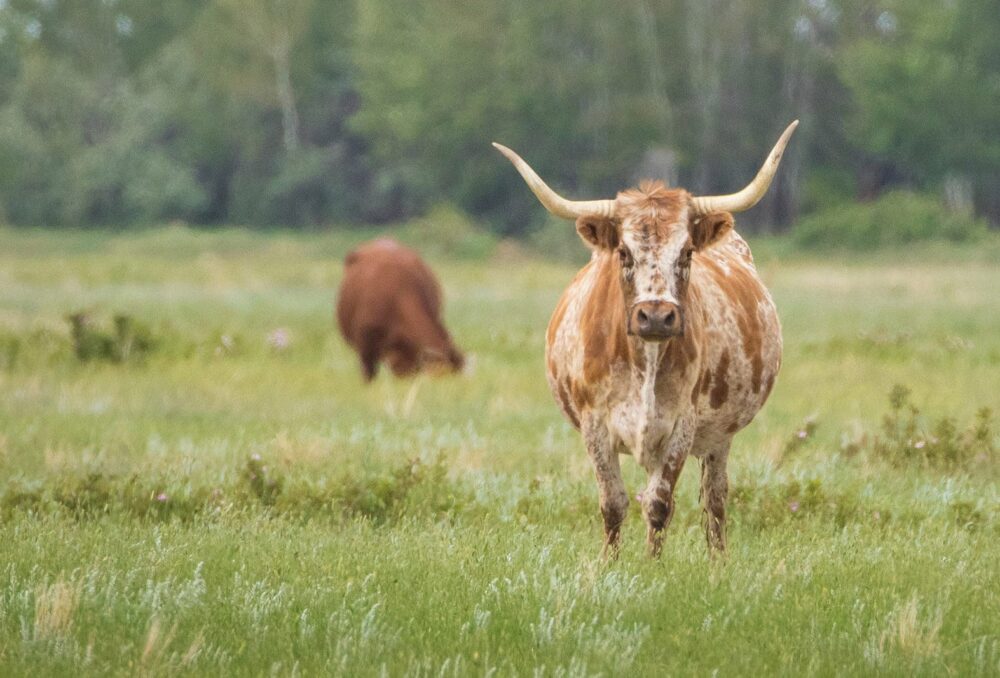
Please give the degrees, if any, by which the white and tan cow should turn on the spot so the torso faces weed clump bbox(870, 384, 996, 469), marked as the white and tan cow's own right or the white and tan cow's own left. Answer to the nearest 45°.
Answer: approximately 135° to the white and tan cow's own left

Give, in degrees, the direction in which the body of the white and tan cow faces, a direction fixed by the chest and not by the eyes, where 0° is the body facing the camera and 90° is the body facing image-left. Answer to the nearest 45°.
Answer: approximately 0°

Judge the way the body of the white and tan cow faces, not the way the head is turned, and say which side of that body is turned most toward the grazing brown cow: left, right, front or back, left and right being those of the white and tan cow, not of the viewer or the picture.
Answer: back
